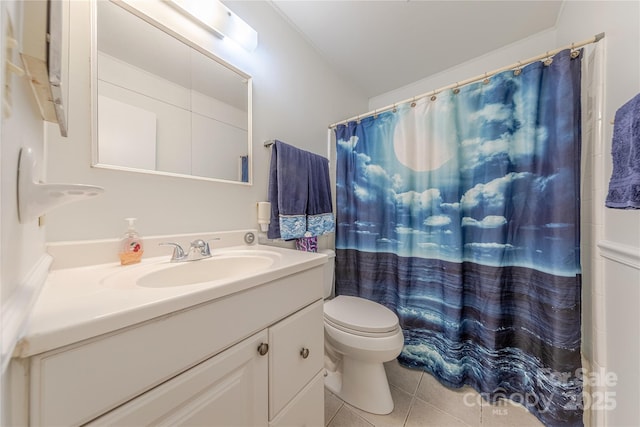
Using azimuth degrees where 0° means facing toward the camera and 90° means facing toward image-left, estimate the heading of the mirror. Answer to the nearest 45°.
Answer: approximately 315°

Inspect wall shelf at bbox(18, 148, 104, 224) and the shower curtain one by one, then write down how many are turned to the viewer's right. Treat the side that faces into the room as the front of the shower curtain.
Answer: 1

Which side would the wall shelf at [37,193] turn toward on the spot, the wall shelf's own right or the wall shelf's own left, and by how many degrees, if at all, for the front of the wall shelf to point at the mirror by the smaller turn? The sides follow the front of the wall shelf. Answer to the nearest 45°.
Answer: approximately 45° to the wall shelf's own left

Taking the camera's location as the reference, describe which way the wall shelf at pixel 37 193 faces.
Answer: facing to the right of the viewer

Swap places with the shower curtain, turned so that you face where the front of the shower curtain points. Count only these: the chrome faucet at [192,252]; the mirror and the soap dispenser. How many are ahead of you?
3
